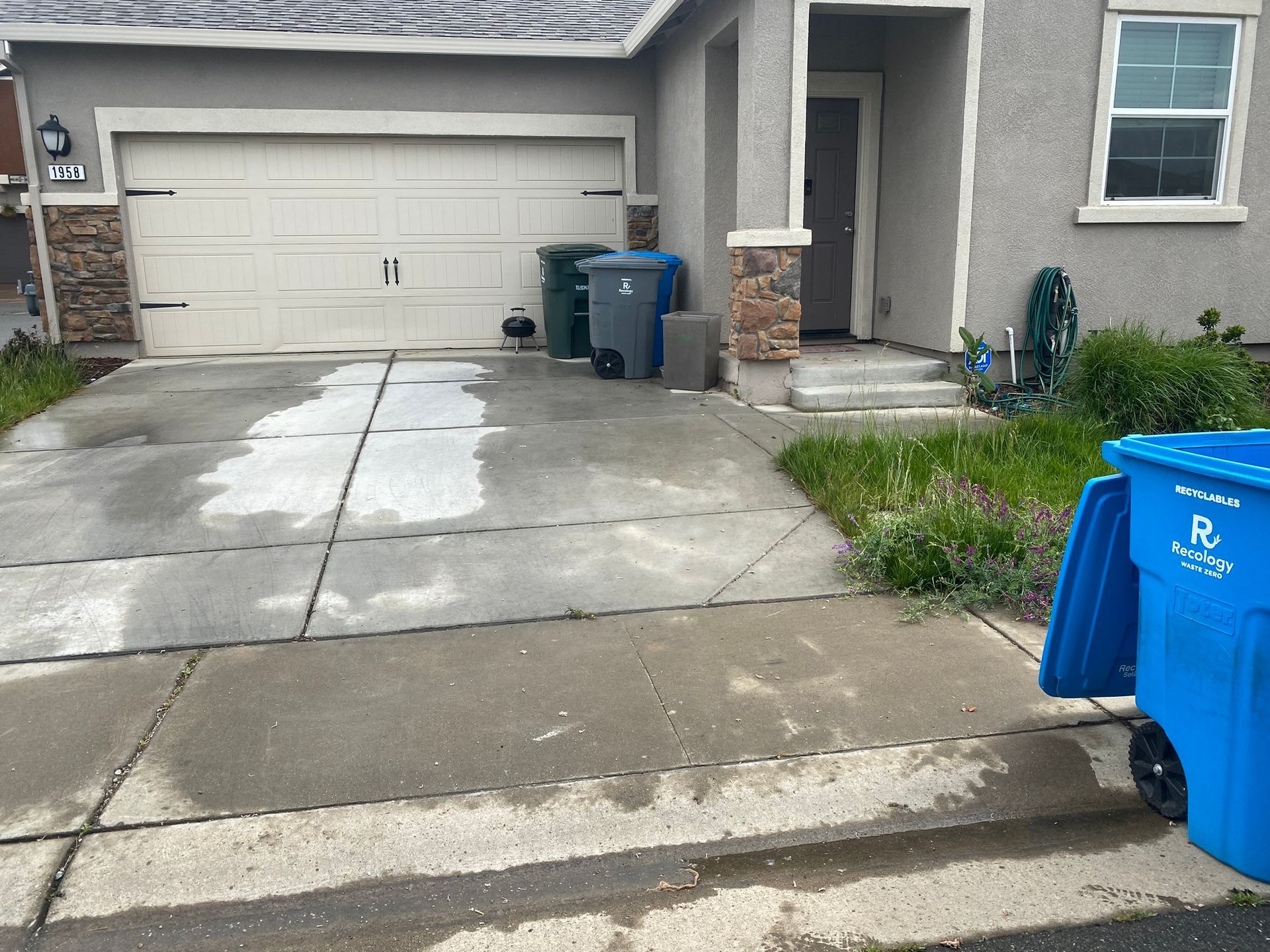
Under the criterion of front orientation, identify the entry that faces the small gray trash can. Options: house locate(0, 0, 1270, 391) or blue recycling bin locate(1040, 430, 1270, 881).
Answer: the house

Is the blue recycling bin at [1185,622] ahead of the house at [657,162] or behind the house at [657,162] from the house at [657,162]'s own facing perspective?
ahead

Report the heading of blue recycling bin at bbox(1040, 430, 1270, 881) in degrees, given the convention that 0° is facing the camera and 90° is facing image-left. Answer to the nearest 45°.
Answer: approximately 315°

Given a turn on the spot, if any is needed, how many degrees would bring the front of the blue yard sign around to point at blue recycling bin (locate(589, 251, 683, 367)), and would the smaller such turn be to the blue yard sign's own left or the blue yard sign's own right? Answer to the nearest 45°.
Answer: approximately 90° to the blue yard sign's own right

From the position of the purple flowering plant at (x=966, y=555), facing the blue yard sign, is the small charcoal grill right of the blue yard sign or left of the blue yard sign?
left

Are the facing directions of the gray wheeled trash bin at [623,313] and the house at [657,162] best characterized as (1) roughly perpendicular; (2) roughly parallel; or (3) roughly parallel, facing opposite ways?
roughly perpendicular

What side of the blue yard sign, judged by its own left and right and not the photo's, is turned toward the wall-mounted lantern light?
right

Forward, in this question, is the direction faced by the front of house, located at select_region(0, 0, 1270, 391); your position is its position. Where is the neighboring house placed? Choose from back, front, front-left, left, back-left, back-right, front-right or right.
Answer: back-right

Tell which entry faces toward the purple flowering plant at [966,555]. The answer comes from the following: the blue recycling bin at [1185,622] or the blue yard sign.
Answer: the blue yard sign

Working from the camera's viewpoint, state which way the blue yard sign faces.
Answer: facing the viewer

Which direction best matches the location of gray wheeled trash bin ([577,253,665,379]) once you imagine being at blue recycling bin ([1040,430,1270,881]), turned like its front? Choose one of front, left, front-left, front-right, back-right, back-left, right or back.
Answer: back

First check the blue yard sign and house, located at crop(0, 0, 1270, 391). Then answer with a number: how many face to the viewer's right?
0

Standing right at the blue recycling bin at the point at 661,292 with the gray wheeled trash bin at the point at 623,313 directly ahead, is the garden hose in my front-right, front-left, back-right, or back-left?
back-left

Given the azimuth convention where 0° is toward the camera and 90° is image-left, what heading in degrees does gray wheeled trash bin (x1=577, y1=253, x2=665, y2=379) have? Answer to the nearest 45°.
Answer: approximately 270°
